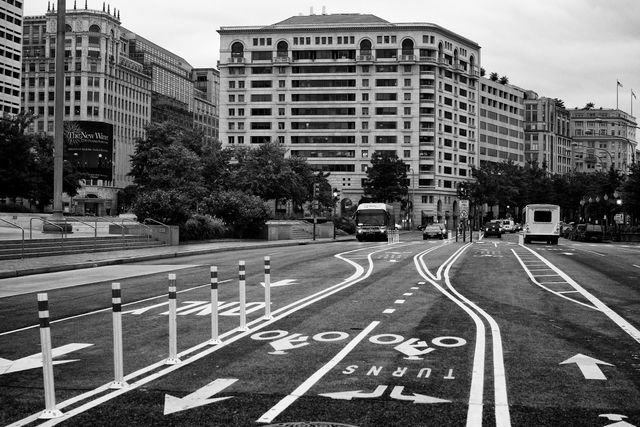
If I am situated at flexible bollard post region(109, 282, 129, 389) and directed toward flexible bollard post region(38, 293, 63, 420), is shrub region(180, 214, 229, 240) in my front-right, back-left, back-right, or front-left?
back-right

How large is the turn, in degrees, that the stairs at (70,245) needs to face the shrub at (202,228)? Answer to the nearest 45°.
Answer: approximately 90° to its left

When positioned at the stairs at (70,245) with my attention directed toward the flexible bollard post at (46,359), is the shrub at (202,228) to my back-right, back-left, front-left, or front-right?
back-left

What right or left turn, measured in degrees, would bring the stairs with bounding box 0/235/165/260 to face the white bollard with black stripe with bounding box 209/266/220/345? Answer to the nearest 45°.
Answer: approximately 45° to its right

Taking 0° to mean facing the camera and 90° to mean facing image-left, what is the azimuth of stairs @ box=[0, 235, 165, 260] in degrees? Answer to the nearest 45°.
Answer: approximately 315°

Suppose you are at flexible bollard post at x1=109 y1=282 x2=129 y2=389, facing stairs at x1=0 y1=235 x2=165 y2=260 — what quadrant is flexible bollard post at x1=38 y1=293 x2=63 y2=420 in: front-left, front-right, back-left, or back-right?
back-left
